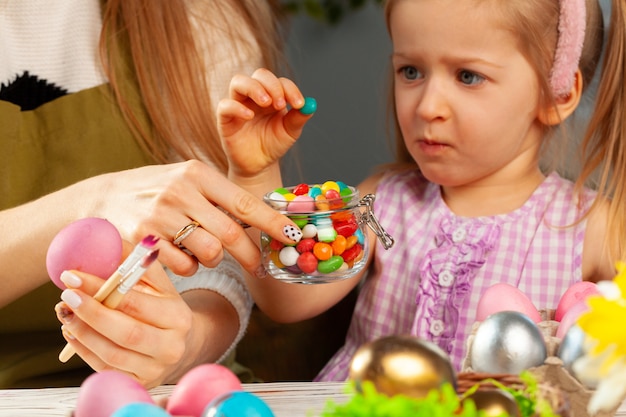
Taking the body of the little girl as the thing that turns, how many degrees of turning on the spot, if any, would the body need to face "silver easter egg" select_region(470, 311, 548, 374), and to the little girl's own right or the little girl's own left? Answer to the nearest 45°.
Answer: approximately 45° to the little girl's own left

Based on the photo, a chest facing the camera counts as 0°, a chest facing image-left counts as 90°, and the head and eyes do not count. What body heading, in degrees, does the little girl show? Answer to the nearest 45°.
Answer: approximately 45°

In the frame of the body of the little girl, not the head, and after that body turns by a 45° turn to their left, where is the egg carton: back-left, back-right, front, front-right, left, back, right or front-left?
front

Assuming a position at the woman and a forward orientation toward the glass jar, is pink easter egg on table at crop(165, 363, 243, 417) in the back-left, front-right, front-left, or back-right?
front-right

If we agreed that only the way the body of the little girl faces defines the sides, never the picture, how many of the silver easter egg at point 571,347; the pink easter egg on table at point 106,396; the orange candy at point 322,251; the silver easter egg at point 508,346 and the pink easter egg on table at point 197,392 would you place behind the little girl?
0

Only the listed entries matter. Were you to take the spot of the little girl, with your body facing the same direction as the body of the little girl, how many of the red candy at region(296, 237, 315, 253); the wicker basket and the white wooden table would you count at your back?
0

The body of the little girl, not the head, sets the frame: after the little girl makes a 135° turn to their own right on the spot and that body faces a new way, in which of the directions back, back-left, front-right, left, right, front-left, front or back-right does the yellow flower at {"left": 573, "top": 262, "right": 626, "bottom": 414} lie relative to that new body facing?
back

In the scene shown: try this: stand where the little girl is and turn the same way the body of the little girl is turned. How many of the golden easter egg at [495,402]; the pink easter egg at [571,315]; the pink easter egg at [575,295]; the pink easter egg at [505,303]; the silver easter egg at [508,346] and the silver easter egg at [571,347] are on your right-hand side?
0

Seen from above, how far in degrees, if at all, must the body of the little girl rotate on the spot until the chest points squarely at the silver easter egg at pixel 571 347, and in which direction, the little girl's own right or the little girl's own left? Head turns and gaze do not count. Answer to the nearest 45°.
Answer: approximately 45° to the little girl's own left

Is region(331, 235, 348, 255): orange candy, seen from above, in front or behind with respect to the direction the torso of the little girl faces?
in front

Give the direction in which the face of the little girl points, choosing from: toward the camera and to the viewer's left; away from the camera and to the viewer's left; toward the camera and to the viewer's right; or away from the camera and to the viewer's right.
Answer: toward the camera and to the viewer's left

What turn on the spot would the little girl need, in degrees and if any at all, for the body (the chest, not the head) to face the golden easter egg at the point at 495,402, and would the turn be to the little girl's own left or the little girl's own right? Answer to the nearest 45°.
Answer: approximately 45° to the little girl's own left

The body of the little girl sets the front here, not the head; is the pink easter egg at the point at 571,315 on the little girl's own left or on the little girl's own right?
on the little girl's own left

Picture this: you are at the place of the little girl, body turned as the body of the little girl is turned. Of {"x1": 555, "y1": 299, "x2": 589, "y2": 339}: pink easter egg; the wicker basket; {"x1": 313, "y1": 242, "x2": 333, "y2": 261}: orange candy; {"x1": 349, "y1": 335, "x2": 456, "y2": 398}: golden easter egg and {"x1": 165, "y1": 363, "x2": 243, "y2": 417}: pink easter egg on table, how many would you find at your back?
0

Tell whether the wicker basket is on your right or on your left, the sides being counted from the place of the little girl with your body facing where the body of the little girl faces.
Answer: on your left
